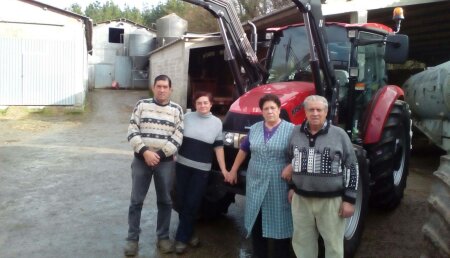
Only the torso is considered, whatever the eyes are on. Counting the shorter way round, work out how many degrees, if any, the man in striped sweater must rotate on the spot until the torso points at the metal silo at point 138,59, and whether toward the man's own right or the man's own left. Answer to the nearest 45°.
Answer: approximately 180°

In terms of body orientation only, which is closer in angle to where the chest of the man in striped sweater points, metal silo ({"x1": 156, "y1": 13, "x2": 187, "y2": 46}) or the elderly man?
the elderly man

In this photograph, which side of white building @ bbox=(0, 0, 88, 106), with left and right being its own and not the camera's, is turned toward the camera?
front

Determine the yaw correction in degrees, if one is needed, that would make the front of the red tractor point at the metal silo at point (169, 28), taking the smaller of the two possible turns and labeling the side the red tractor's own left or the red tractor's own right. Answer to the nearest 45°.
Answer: approximately 135° to the red tractor's own right

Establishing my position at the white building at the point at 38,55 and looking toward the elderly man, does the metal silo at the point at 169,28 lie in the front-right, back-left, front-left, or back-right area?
back-left

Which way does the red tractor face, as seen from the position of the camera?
facing the viewer and to the left of the viewer

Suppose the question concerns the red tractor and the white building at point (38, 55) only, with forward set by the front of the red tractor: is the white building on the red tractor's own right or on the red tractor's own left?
on the red tractor's own right

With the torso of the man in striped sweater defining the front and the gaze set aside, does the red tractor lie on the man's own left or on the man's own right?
on the man's own left

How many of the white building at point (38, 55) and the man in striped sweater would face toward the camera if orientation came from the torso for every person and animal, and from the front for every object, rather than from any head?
2

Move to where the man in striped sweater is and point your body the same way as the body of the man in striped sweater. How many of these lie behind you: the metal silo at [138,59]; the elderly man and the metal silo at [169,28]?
2

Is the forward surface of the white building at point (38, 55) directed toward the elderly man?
yes

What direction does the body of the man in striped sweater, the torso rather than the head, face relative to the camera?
toward the camera

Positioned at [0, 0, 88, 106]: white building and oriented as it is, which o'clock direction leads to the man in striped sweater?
The man in striped sweater is roughly at 12 o'clock from the white building.

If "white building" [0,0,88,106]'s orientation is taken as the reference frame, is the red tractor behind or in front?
in front
